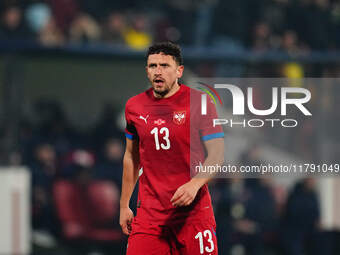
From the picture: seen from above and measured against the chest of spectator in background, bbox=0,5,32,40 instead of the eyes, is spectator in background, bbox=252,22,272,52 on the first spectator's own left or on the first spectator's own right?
on the first spectator's own left

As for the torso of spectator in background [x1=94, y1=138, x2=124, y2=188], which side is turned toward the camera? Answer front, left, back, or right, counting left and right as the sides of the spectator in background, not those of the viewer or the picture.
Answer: front

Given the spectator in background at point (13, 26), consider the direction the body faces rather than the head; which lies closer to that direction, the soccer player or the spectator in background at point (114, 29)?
the soccer player

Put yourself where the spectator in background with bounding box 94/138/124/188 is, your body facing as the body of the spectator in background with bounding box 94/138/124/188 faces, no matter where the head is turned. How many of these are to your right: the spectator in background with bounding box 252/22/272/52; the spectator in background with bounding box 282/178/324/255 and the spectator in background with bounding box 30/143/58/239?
1

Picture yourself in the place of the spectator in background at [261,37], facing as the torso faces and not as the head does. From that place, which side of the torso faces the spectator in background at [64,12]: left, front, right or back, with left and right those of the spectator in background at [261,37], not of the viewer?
right

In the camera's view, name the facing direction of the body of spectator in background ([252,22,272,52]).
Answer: toward the camera

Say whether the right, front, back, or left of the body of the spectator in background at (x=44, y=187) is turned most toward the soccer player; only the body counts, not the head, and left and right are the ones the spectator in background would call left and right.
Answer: front

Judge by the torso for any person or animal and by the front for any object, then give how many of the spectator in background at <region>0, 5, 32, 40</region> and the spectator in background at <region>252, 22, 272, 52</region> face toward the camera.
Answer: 2

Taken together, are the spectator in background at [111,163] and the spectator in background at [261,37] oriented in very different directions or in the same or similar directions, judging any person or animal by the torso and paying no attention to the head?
same or similar directions

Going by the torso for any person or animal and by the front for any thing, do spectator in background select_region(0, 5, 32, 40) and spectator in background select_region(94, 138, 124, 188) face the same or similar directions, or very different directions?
same or similar directions

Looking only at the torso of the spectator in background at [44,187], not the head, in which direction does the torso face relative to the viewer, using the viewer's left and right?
facing the viewer

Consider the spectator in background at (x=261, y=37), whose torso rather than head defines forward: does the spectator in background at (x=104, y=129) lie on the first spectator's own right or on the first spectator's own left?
on the first spectator's own right

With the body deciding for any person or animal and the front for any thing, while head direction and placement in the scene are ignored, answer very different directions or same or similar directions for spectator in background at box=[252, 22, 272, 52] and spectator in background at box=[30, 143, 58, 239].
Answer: same or similar directions
